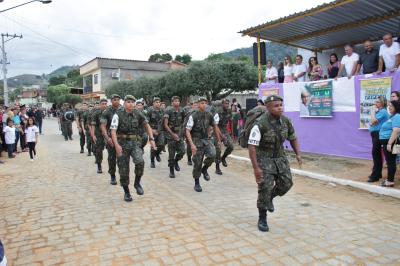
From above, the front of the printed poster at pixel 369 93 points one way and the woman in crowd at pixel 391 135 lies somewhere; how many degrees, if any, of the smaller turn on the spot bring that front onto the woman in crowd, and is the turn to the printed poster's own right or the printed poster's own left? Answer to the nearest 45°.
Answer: approximately 45° to the printed poster's own left

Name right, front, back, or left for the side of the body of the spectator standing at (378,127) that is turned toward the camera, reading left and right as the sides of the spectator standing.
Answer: left

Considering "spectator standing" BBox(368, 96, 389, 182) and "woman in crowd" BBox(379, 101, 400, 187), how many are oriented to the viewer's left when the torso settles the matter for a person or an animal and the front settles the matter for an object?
2

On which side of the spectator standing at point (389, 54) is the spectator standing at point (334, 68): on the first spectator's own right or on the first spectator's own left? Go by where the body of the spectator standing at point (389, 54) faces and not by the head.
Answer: on the first spectator's own right

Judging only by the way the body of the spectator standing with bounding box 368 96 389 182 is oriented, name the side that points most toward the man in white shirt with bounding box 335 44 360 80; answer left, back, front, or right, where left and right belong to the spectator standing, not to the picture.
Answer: right

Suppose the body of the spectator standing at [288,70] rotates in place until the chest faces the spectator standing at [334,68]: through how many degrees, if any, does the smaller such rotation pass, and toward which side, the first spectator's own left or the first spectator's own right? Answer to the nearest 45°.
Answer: approximately 90° to the first spectator's own left

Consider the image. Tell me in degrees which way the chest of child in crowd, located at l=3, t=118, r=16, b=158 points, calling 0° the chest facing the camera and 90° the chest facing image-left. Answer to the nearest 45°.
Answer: approximately 315°

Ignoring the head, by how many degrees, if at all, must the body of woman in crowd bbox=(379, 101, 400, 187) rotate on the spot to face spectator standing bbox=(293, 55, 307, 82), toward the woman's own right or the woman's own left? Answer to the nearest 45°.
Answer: approximately 45° to the woman's own right

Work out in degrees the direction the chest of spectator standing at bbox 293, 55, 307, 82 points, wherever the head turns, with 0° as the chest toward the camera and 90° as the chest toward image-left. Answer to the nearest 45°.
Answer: approximately 45°

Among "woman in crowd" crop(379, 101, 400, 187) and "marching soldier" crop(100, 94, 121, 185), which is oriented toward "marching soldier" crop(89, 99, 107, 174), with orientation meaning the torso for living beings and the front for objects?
the woman in crowd

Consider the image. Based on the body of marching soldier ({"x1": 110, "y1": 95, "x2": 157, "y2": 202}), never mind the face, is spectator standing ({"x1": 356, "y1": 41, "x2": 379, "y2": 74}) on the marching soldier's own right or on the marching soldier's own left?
on the marching soldier's own left
